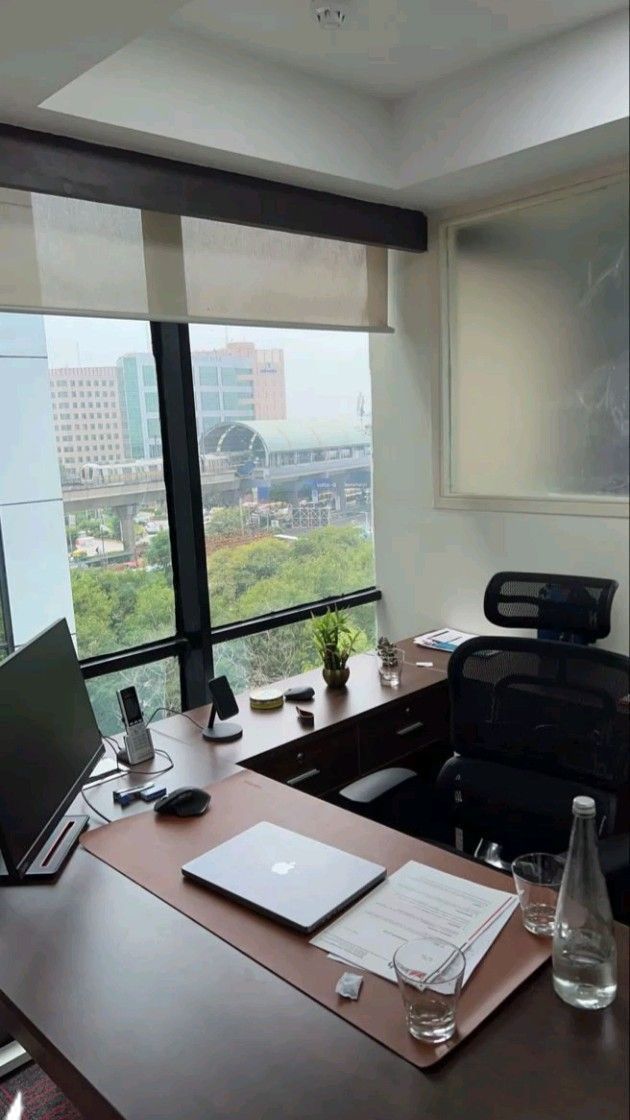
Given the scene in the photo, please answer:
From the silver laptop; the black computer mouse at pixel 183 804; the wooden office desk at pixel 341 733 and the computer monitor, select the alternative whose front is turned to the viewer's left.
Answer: the black computer mouse

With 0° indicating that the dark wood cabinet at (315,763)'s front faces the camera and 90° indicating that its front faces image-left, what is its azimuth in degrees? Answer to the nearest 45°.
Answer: approximately 315°

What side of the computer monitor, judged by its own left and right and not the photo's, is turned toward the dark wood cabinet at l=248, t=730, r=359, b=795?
left

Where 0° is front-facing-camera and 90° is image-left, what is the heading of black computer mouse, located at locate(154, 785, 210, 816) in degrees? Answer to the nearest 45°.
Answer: approximately 90°

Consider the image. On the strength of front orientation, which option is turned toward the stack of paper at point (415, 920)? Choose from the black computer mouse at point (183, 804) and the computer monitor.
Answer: the computer monitor

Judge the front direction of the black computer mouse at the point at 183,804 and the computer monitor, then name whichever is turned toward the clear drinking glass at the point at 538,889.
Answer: the computer monitor

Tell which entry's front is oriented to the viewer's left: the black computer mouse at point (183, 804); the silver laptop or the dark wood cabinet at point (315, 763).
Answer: the black computer mouse

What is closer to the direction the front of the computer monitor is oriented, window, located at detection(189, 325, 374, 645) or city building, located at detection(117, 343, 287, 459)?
the window

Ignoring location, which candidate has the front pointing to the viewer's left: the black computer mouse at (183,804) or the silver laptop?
the black computer mouse
